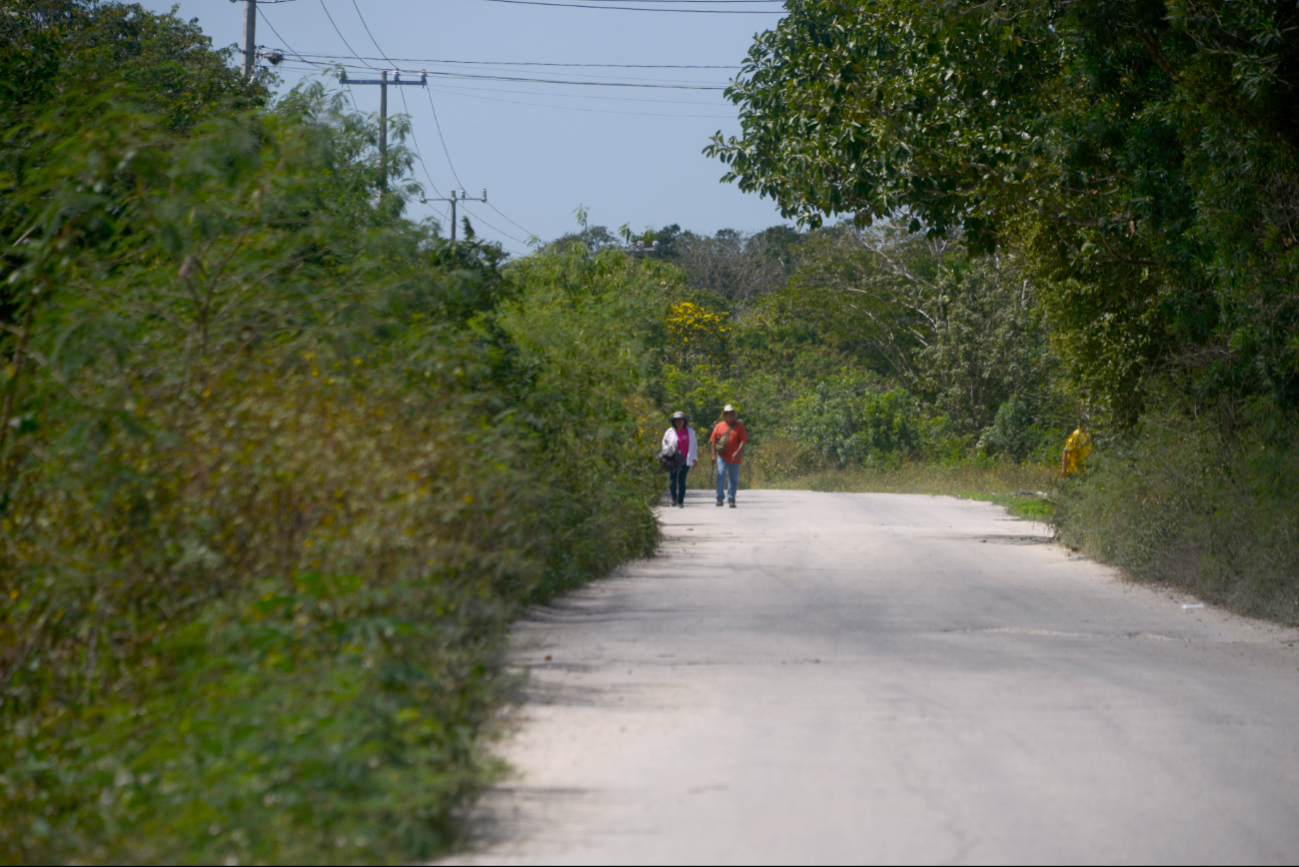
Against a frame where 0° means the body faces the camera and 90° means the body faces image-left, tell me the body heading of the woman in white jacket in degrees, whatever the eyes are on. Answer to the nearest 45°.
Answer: approximately 0°

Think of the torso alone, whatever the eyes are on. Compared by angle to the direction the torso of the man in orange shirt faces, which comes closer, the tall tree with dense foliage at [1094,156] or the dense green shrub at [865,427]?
the tall tree with dense foliage

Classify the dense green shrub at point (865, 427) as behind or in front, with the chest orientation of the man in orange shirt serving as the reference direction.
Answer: behind

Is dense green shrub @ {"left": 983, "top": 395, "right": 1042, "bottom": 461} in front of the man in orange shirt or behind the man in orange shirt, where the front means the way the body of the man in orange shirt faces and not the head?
behind

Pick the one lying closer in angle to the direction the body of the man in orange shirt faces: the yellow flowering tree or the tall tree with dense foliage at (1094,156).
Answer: the tall tree with dense foliage

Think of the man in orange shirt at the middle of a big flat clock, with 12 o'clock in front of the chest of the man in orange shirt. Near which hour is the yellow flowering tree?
The yellow flowering tree is roughly at 6 o'clock from the man in orange shirt.

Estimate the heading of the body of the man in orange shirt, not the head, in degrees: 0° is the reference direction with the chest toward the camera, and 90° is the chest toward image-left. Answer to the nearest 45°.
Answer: approximately 0°

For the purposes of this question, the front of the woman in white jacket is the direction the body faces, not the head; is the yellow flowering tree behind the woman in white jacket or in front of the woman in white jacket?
behind

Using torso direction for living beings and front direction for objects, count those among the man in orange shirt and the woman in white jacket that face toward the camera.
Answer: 2

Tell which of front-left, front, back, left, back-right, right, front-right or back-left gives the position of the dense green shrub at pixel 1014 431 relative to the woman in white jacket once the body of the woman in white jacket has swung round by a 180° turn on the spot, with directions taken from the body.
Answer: front-right

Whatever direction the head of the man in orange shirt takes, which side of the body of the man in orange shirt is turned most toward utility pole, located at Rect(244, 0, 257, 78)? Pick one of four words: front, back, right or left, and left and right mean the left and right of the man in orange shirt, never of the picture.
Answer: right
